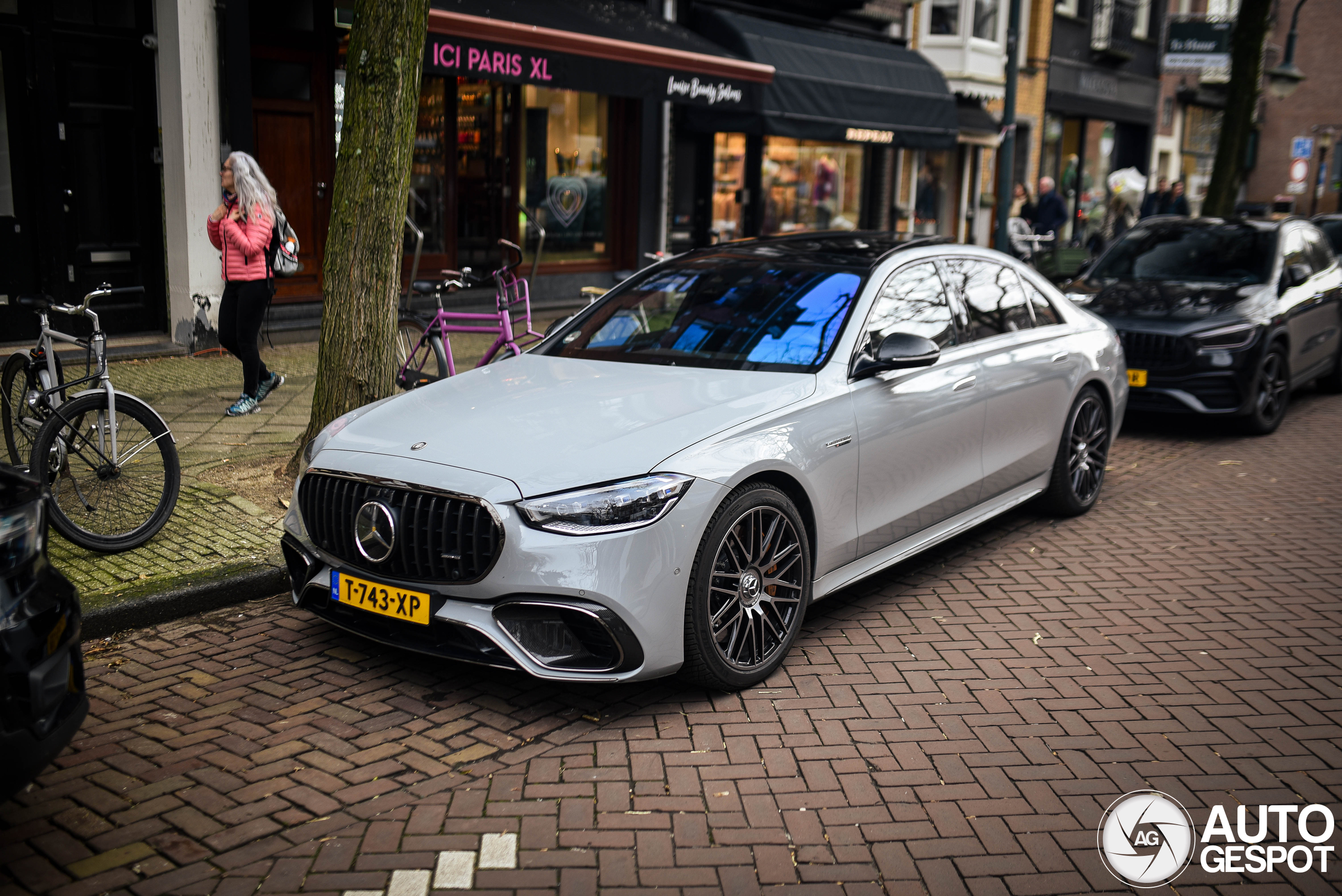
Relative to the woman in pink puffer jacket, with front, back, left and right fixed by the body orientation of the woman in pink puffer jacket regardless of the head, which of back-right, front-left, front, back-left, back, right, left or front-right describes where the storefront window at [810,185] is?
back-right

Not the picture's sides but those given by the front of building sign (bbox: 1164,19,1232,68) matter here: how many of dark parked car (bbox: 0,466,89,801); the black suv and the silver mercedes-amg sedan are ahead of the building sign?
3

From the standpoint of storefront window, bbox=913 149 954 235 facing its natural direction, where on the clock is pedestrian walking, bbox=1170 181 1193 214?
The pedestrian walking is roughly at 9 o'clock from the storefront window.

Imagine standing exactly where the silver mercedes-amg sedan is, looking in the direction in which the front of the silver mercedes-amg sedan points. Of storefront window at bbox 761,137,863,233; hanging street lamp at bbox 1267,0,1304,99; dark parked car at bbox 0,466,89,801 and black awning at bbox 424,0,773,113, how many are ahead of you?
1

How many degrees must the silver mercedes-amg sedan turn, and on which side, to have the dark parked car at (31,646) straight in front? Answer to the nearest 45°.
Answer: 0° — it already faces it

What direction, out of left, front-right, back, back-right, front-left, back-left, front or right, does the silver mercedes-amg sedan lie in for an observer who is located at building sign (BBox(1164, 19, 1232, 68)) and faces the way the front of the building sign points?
front

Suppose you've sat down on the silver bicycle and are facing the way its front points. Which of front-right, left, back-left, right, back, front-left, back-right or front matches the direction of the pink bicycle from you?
left

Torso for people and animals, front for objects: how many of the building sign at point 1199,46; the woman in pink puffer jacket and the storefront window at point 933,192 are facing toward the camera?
2

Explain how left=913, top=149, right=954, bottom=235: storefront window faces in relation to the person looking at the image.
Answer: facing the viewer

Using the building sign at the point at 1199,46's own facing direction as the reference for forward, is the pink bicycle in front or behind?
in front

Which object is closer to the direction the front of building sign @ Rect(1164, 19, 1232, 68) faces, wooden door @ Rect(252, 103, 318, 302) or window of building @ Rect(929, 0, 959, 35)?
the wooden door

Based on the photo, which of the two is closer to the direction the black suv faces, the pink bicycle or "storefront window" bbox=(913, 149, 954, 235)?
the pink bicycle

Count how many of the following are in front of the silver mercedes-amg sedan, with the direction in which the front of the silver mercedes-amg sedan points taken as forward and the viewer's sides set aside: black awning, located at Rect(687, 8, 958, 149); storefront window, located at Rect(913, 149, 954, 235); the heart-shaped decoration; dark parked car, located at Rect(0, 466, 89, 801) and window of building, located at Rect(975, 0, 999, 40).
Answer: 1

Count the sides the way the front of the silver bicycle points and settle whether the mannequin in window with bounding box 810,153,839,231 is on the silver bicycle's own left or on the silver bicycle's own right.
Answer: on the silver bicycle's own left

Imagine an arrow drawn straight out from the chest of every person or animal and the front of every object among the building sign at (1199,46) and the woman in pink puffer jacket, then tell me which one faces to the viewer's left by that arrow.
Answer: the woman in pink puffer jacket

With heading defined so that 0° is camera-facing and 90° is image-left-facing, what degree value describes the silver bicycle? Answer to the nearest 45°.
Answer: approximately 315°
